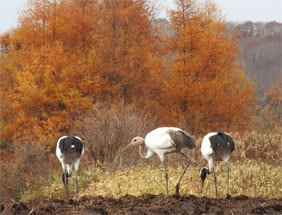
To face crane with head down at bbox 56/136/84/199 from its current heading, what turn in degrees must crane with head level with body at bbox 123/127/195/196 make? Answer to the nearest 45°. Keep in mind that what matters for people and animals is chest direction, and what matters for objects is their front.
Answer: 0° — it already faces it

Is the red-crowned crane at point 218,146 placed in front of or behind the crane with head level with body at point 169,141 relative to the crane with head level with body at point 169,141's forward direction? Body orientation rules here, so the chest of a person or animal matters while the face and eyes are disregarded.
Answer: behind

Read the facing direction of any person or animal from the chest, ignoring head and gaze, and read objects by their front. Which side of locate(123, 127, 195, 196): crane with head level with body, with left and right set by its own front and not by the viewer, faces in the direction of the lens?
left

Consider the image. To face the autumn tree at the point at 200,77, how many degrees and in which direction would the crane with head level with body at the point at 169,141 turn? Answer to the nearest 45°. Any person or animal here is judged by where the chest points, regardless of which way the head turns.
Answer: approximately 90° to its right

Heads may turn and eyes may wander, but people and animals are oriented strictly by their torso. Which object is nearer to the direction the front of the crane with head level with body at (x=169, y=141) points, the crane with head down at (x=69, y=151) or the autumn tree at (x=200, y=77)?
the crane with head down

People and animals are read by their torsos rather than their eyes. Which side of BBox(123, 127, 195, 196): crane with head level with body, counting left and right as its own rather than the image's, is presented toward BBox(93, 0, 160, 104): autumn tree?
right
